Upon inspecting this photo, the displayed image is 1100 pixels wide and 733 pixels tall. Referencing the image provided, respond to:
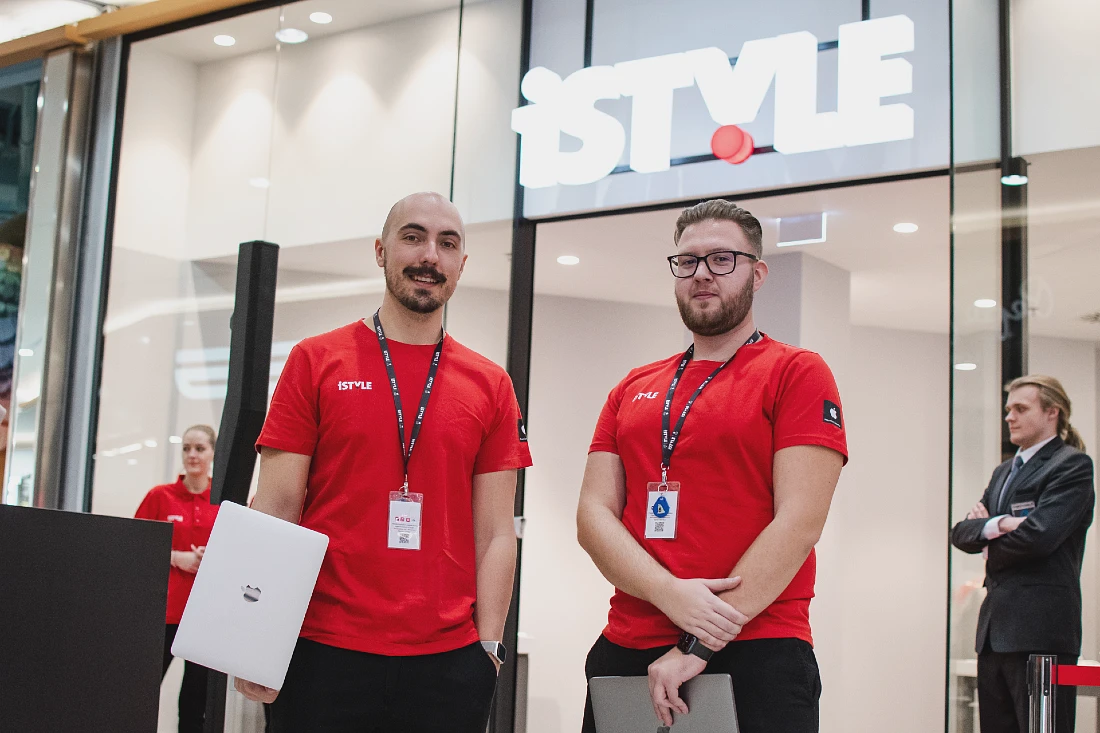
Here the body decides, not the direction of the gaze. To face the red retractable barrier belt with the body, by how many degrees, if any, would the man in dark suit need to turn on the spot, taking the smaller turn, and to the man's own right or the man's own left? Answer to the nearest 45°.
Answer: approximately 45° to the man's own left

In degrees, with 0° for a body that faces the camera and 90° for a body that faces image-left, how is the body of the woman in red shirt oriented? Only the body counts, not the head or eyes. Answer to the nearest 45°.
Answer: approximately 315°

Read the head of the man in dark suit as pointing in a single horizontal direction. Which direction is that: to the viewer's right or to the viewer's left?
to the viewer's left

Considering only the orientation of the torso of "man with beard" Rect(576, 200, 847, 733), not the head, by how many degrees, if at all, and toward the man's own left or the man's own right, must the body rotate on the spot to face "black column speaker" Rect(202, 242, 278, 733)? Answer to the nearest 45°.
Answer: approximately 90° to the man's own right

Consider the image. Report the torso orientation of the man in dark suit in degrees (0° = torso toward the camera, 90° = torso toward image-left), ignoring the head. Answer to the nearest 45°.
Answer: approximately 45°

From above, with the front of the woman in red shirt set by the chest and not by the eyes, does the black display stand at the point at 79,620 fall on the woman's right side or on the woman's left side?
on the woman's right side

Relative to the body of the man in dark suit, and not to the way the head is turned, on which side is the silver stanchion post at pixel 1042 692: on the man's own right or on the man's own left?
on the man's own left
